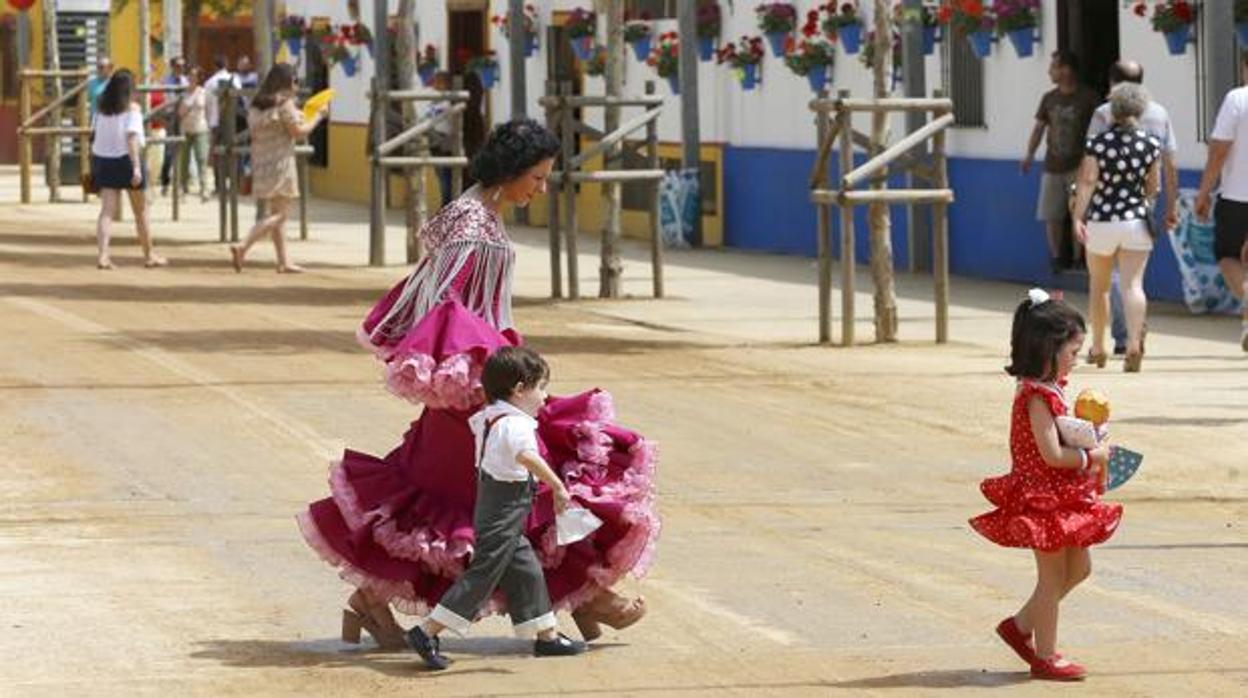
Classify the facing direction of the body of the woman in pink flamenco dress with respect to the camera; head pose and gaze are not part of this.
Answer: to the viewer's right

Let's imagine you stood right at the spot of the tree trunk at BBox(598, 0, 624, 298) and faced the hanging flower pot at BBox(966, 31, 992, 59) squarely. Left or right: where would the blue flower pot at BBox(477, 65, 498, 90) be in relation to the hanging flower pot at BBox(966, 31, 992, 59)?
left

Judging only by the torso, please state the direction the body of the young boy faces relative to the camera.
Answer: to the viewer's right

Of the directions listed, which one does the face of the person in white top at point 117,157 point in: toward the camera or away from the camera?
away from the camera

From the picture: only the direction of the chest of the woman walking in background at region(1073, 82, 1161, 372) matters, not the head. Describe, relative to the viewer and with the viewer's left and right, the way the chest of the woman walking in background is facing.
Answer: facing away from the viewer

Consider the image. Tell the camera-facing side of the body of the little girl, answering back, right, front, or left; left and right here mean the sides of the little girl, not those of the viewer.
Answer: right
